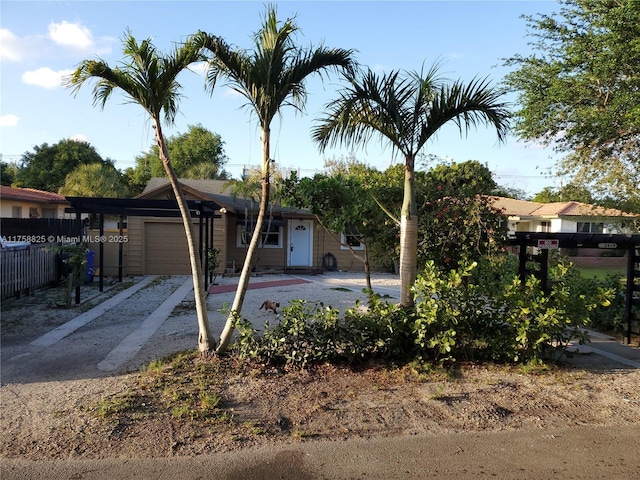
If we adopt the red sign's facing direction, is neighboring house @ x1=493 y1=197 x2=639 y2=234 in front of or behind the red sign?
behind

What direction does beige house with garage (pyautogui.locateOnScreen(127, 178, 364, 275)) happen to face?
toward the camera

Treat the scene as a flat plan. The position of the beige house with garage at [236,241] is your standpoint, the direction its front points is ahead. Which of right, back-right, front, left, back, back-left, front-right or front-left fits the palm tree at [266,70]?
front

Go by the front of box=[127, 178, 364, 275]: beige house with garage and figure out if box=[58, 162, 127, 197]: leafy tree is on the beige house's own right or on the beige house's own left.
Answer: on the beige house's own right

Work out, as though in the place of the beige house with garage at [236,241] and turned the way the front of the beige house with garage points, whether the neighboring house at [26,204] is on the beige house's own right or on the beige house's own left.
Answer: on the beige house's own right

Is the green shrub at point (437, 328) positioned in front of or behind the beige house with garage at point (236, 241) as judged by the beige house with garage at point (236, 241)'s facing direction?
in front

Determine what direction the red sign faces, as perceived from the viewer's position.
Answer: facing the viewer

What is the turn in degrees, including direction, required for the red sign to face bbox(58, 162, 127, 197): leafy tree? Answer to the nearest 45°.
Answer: approximately 135° to its right

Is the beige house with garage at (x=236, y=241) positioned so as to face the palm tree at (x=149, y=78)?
yes

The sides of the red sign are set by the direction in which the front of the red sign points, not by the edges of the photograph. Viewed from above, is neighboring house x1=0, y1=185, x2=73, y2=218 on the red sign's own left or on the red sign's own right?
on the red sign's own right

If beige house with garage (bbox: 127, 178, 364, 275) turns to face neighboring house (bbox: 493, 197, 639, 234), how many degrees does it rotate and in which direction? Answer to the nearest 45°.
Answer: approximately 135° to its left

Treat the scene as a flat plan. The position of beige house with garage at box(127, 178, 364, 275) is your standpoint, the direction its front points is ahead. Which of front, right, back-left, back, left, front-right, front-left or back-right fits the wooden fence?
front-right

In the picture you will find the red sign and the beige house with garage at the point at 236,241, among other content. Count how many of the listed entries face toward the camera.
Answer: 2

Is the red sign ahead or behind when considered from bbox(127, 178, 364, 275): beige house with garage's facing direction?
ahead

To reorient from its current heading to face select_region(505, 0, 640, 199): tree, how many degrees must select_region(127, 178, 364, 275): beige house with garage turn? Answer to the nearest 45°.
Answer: approximately 45° to its left

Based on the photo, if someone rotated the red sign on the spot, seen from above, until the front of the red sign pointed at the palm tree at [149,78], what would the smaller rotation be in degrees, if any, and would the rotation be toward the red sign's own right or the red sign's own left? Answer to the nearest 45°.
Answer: approximately 45° to the red sign's own right

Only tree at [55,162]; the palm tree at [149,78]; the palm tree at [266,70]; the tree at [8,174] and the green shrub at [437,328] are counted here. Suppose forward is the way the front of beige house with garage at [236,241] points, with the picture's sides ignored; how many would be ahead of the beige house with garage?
3
